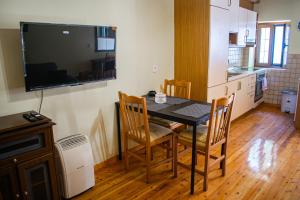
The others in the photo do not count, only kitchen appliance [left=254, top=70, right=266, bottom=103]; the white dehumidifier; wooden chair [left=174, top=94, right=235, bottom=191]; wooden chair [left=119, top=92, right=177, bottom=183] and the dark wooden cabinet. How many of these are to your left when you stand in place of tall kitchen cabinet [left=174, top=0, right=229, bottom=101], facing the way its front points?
1

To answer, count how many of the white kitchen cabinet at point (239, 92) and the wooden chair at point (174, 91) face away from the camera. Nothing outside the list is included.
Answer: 0

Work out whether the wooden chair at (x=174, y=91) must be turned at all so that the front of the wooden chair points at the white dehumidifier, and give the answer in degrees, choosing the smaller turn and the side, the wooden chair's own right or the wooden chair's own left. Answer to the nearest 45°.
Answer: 0° — it already faces it

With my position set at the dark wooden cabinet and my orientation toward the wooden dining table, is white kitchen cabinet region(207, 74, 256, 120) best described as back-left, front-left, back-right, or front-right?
front-left

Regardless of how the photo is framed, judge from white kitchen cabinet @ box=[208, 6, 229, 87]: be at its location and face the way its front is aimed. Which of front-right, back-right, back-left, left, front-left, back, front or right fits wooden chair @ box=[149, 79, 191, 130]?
right

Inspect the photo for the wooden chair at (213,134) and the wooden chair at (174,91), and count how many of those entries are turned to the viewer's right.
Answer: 0

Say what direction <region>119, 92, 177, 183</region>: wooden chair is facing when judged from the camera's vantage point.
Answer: facing away from the viewer and to the right of the viewer

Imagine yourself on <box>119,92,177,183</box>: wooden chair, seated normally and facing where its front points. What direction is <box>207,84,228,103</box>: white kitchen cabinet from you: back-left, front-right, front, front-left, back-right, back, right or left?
front

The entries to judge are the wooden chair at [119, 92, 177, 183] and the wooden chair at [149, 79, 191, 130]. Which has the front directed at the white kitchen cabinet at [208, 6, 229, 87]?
the wooden chair at [119, 92, 177, 183]

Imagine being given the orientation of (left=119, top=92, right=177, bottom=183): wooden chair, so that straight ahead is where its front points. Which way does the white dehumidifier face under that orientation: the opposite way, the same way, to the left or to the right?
to the right

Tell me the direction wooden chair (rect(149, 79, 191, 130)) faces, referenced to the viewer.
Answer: facing the viewer and to the left of the viewer

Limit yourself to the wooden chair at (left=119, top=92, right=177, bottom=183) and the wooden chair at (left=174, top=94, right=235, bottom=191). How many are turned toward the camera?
0

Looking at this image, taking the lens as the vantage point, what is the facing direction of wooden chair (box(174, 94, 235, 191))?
facing away from the viewer and to the left of the viewer

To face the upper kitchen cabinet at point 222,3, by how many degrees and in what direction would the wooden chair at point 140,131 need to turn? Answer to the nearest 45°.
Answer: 0° — it already faces it

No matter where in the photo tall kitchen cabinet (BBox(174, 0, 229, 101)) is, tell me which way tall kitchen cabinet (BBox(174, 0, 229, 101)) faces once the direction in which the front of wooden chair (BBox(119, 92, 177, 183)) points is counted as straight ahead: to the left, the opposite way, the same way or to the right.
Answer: to the right

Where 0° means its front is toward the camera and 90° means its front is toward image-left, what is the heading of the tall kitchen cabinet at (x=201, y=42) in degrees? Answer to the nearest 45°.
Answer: approximately 315°

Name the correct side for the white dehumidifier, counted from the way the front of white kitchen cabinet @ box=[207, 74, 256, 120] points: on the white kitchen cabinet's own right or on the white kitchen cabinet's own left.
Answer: on the white kitchen cabinet's own right
